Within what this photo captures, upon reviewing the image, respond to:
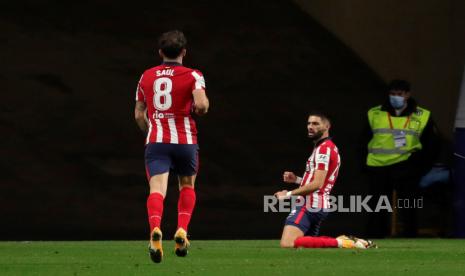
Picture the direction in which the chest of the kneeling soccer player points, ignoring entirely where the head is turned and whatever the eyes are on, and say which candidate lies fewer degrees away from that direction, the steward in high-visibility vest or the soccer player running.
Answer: the soccer player running

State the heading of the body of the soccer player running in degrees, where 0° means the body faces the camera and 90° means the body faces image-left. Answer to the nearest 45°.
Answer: approximately 180°

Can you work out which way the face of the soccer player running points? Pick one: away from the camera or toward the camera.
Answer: away from the camera

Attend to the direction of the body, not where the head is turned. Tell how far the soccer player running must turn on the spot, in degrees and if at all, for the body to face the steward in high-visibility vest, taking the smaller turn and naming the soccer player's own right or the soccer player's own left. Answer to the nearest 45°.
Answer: approximately 45° to the soccer player's own right

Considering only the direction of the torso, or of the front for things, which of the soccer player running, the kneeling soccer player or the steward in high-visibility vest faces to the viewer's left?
the kneeling soccer player

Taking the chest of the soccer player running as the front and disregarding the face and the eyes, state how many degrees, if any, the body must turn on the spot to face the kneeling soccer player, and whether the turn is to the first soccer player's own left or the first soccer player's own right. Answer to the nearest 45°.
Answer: approximately 45° to the first soccer player's own right

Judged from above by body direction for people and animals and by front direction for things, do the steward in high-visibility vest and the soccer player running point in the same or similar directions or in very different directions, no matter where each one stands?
very different directions
